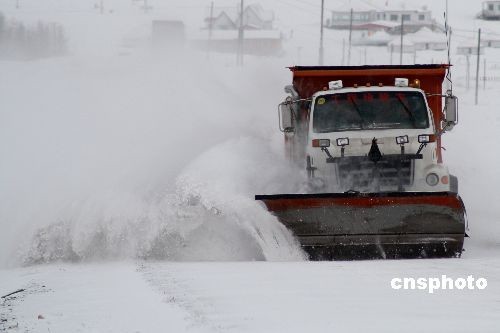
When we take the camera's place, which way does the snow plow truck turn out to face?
facing the viewer
